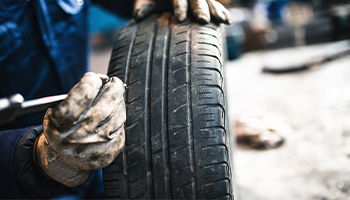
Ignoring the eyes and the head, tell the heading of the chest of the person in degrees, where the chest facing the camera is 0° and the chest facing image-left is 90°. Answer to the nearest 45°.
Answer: approximately 315°
